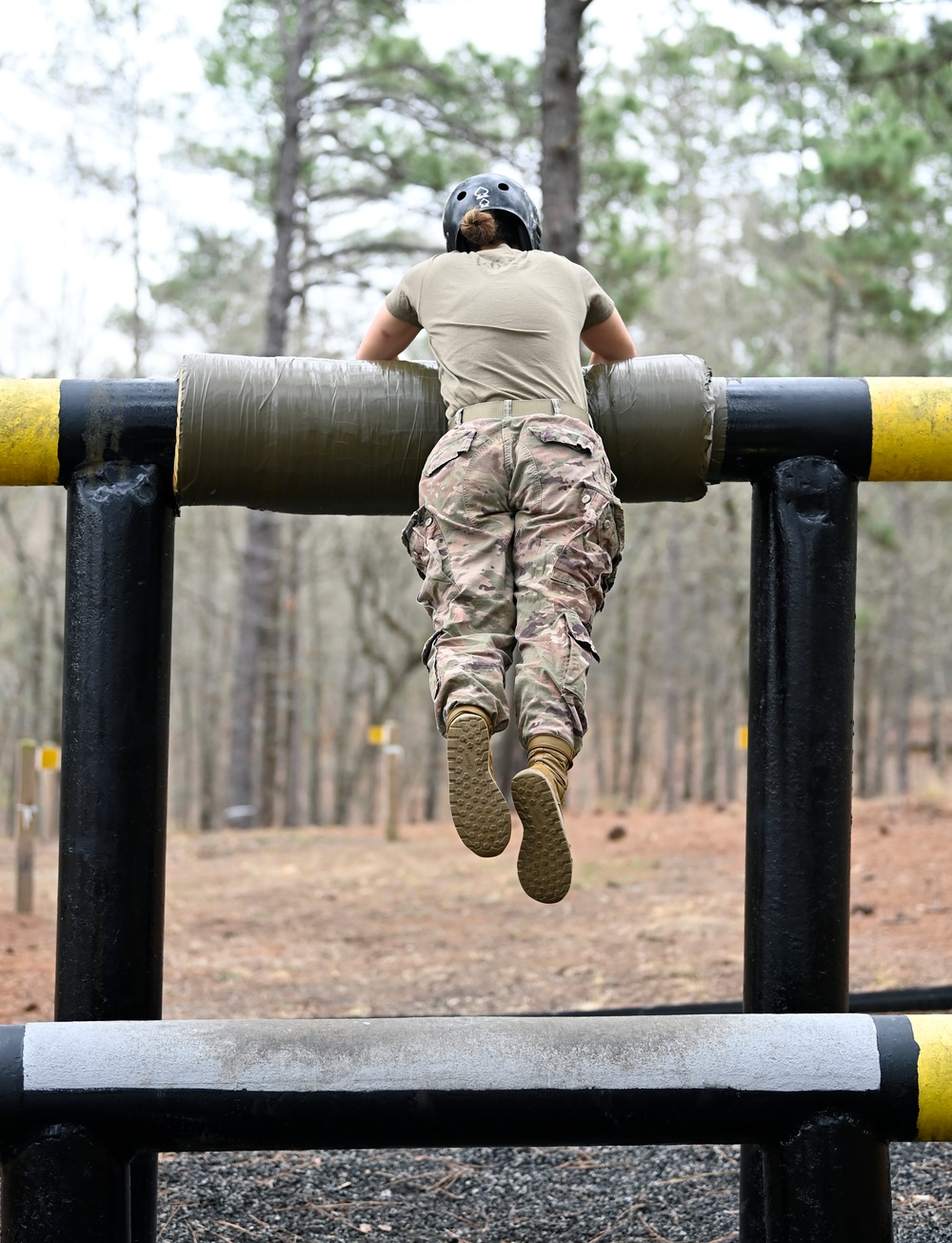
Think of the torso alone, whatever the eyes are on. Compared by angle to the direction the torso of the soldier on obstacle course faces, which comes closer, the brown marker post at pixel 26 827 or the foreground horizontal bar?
the brown marker post

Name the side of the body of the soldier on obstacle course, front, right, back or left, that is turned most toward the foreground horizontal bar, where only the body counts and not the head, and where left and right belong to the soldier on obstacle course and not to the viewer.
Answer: back

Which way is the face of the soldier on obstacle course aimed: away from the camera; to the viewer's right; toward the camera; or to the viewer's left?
away from the camera

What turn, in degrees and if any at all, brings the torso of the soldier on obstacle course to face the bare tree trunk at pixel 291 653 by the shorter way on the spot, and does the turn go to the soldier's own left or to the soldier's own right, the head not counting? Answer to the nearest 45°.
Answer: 0° — they already face it

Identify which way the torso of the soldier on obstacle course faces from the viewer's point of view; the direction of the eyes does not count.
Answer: away from the camera

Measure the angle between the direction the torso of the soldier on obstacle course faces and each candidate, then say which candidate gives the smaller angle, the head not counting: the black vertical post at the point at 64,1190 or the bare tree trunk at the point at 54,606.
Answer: the bare tree trunk

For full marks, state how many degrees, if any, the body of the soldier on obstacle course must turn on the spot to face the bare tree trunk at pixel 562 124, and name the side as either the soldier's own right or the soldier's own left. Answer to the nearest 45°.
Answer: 0° — they already face it

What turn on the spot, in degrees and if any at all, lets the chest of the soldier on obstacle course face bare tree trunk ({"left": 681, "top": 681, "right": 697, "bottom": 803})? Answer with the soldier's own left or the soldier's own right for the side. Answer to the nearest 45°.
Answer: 0° — they already face it

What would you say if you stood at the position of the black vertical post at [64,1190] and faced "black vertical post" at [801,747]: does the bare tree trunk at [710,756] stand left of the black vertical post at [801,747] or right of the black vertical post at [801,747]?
left
